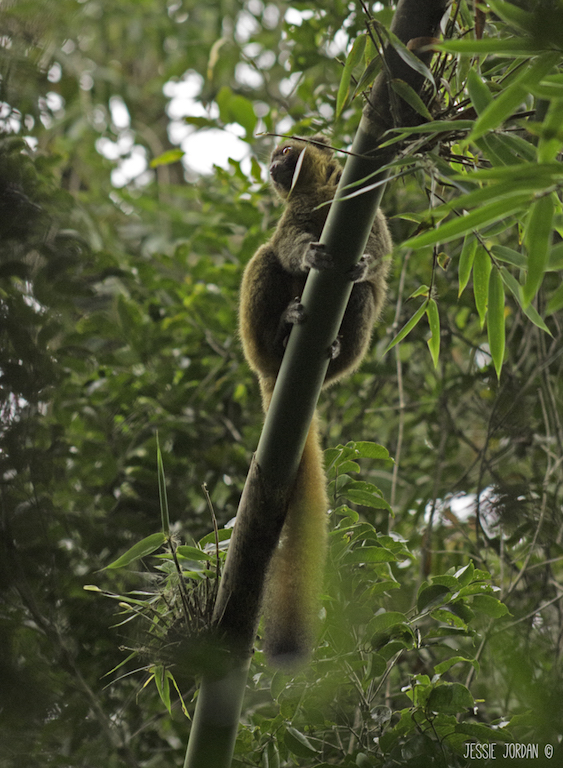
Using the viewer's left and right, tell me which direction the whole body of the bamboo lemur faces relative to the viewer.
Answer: facing the viewer
